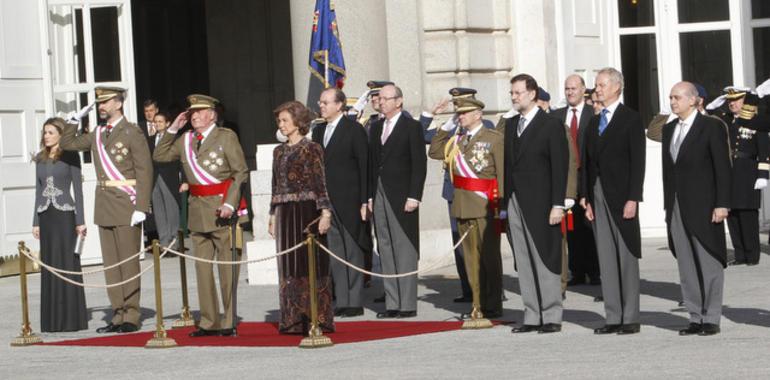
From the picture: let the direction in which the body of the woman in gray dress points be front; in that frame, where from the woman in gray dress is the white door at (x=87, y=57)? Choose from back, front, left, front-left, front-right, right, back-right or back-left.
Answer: back-right

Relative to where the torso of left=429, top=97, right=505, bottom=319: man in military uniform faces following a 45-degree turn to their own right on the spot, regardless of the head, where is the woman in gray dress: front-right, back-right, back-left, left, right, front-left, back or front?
front

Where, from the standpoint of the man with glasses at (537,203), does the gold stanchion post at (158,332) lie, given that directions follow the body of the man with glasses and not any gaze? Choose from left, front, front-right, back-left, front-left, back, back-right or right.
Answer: front-right

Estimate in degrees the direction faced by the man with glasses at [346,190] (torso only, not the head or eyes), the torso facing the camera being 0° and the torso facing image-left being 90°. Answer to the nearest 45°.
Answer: approximately 45°

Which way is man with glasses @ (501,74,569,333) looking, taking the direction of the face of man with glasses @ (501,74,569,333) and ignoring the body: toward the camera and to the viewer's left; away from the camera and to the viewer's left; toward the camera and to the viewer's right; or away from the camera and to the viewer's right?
toward the camera and to the viewer's left

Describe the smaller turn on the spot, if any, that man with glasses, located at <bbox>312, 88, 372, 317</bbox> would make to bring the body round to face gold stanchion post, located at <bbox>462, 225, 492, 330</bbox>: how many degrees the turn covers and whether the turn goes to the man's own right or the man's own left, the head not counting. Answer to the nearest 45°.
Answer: approximately 90° to the man's own left

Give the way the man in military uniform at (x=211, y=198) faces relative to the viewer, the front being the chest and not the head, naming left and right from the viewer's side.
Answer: facing the viewer and to the left of the viewer

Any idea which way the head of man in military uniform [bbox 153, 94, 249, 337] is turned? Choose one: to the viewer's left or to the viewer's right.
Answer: to the viewer's left

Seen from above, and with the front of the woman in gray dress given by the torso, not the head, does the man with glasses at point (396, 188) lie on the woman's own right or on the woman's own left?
on the woman's own left

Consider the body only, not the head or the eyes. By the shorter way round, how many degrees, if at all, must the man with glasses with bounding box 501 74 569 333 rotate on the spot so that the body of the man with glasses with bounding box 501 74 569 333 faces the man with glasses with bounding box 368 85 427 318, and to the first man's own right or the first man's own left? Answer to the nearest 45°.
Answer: approximately 90° to the first man's own right

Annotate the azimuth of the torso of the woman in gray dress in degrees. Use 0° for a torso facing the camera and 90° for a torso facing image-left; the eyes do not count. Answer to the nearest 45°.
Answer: approximately 45°
